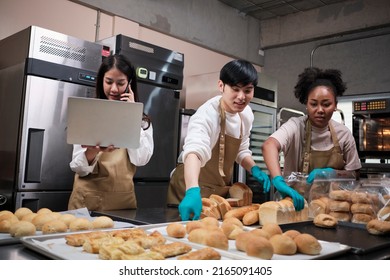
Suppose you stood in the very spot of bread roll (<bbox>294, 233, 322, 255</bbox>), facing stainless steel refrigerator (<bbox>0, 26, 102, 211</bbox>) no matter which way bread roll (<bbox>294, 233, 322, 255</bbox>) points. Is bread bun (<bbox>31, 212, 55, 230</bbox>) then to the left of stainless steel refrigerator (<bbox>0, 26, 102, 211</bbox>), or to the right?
left

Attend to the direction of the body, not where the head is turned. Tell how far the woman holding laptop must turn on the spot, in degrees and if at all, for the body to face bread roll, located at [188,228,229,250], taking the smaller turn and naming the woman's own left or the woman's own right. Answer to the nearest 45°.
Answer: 0° — they already face it

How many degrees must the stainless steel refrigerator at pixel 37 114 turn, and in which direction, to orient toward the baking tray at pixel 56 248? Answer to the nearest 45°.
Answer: approximately 45° to its right

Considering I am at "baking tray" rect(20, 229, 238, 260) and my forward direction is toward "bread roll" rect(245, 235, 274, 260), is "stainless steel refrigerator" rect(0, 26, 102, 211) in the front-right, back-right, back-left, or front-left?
back-left

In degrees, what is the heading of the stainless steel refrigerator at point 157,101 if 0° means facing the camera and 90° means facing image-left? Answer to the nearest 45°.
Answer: approximately 315°

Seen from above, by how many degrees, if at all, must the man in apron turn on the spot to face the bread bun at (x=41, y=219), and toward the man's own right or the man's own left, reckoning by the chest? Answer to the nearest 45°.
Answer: approximately 90° to the man's own right

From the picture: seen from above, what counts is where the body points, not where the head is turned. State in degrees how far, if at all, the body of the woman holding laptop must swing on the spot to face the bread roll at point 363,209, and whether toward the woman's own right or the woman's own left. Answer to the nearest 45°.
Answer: approximately 45° to the woman's own left

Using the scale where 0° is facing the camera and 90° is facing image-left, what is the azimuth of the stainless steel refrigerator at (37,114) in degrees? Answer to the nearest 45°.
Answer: approximately 315°
